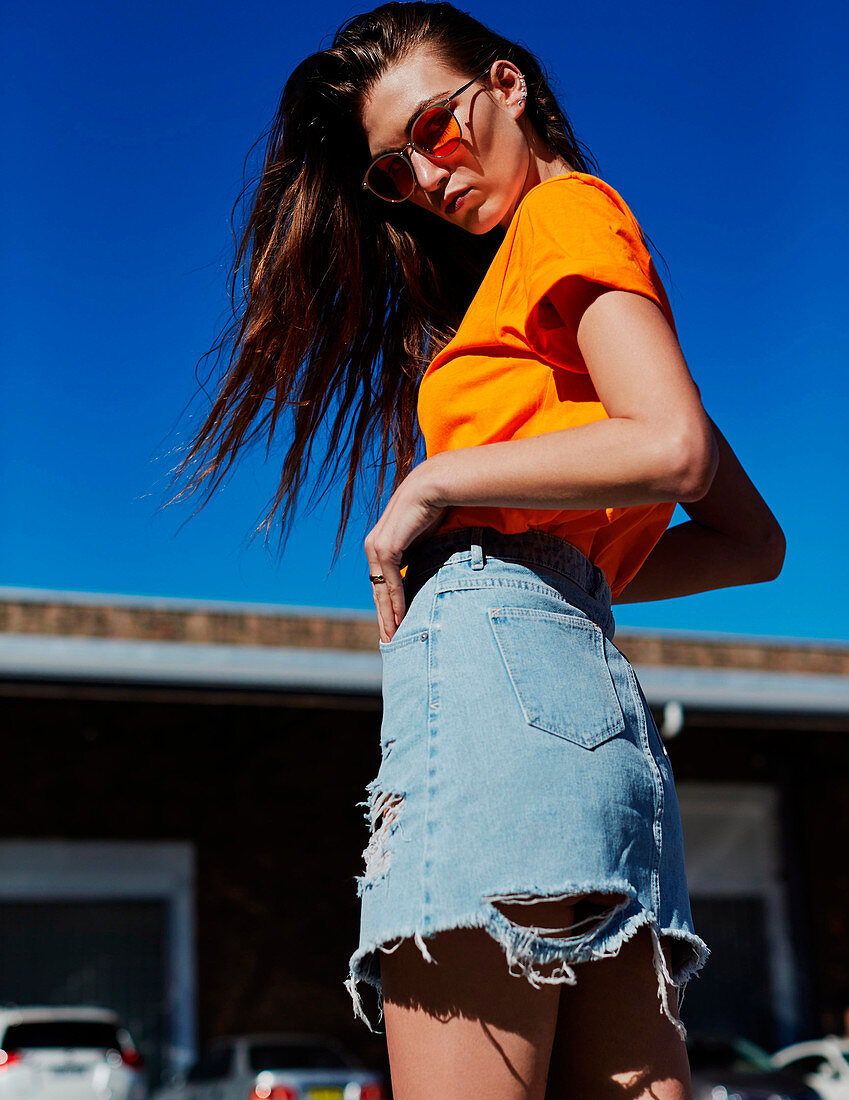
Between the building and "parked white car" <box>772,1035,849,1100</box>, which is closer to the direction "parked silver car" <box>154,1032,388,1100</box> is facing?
the building

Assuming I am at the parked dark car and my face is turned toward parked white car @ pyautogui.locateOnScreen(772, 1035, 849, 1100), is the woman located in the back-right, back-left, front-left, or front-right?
back-right

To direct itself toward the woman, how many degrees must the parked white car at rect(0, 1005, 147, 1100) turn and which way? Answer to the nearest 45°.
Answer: approximately 180°

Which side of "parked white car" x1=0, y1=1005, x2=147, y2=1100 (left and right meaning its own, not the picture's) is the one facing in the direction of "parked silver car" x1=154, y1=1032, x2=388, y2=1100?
right

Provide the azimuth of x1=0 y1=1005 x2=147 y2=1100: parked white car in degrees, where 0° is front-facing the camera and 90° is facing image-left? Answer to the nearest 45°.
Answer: approximately 180°

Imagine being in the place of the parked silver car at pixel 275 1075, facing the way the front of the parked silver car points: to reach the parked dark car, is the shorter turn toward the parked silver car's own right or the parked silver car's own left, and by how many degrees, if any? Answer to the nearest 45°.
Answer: approximately 135° to the parked silver car's own right

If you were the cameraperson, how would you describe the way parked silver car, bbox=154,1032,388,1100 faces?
facing away from the viewer and to the left of the viewer

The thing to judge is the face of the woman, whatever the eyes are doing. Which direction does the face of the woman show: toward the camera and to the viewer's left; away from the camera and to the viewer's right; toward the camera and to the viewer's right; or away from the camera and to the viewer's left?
toward the camera and to the viewer's left

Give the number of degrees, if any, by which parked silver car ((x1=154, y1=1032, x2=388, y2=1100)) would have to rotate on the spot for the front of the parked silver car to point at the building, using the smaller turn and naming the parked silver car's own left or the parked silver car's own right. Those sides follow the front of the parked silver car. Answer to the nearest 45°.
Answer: approximately 45° to the parked silver car's own right
